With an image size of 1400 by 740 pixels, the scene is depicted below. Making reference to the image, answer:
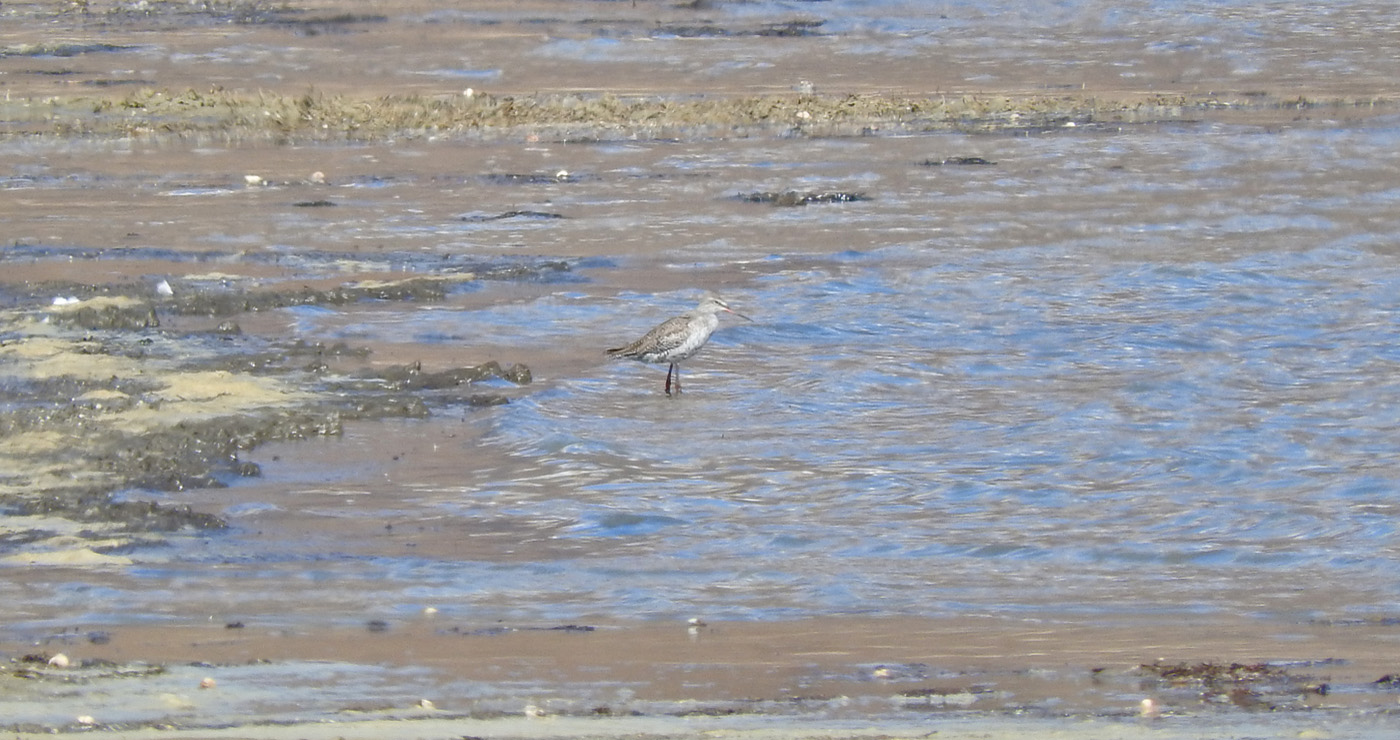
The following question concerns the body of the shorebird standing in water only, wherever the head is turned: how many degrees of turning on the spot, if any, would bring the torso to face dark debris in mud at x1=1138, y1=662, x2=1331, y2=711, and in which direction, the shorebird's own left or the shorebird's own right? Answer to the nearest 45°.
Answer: approximately 90° to the shorebird's own right

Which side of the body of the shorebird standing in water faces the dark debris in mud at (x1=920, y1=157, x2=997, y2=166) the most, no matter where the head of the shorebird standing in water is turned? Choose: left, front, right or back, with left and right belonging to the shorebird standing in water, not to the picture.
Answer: left

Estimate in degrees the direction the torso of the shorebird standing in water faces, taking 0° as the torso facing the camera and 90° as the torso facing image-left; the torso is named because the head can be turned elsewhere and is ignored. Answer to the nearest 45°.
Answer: approximately 270°

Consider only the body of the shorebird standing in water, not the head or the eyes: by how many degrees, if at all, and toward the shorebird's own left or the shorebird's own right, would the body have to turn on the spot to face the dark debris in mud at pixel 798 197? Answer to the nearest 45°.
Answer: approximately 90° to the shorebird's own left

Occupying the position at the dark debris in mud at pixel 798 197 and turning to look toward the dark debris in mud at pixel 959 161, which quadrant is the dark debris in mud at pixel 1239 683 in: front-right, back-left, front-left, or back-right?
back-right

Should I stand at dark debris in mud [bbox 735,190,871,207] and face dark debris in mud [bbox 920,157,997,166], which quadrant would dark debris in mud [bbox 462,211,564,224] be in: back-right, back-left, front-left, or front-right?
back-left

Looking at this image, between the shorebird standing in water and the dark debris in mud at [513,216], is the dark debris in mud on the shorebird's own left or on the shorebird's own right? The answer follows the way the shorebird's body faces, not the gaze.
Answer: on the shorebird's own left
